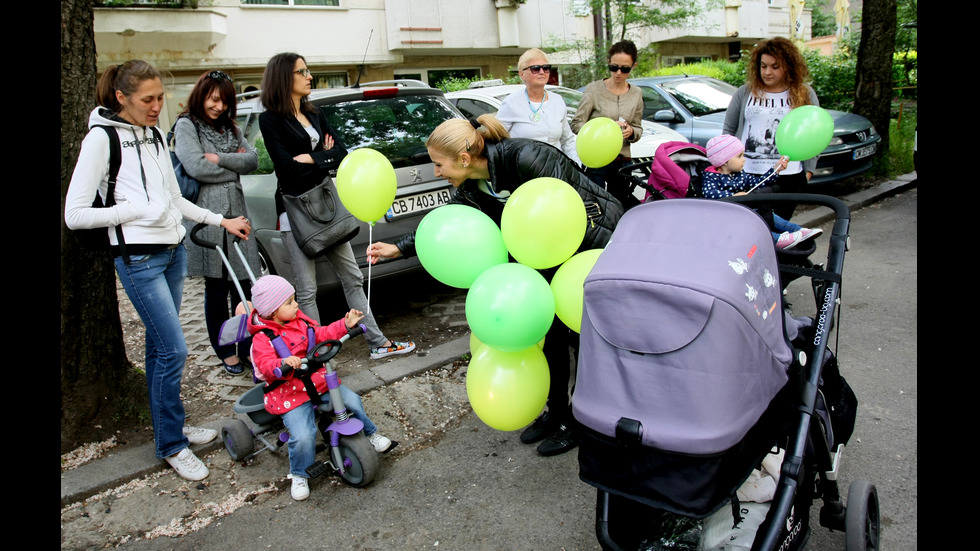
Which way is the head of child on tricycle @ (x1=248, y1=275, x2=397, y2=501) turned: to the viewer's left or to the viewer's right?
to the viewer's right

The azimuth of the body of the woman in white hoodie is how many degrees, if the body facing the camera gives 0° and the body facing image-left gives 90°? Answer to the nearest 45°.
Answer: approximately 315°

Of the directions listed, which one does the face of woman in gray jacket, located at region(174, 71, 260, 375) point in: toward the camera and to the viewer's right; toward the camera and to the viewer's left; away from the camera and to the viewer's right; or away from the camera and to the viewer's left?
toward the camera and to the viewer's right

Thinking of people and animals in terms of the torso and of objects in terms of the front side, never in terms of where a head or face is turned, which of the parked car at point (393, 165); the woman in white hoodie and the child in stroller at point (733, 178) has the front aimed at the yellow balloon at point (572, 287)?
the woman in white hoodie

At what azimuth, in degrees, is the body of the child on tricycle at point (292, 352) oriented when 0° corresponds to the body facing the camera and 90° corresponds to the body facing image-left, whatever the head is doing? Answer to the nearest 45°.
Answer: approximately 315°
